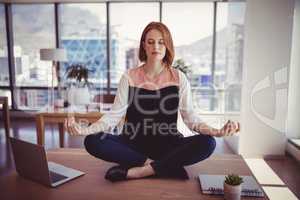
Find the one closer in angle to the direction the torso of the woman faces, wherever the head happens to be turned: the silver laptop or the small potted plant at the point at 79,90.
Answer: the silver laptop

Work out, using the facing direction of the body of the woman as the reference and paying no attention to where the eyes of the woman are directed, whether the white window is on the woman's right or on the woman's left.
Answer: on the woman's left

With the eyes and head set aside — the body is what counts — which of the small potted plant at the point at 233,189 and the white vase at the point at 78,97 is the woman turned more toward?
the small potted plant

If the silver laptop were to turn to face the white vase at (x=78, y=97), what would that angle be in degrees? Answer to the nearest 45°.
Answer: approximately 45° to its left

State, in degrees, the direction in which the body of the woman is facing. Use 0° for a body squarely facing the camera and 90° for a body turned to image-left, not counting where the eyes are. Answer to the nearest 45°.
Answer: approximately 0°

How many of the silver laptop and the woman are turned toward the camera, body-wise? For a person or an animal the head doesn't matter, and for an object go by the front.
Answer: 1

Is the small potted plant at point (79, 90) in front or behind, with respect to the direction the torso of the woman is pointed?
behind

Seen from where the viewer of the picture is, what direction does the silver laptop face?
facing away from the viewer and to the right of the viewer

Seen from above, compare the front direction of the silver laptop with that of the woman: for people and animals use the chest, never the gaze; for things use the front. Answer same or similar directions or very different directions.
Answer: very different directions
